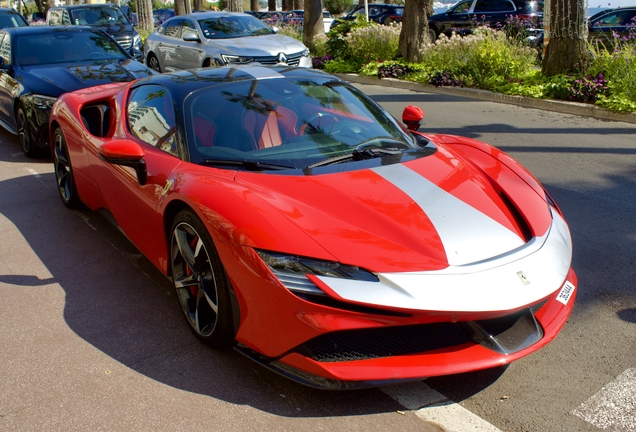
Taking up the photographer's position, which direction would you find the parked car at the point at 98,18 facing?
facing the viewer and to the right of the viewer

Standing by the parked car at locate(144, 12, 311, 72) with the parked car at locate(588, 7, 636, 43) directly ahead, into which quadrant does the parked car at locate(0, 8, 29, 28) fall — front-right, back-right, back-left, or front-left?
back-left

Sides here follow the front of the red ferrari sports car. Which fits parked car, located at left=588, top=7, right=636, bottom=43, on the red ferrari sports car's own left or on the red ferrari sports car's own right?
on the red ferrari sports car's own left

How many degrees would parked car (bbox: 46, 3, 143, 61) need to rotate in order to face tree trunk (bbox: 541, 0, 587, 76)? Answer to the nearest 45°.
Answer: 0° — it already faces it

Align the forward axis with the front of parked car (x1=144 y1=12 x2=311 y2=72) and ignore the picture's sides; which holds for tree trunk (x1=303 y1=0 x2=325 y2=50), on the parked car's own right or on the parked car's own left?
on the parked car's own left

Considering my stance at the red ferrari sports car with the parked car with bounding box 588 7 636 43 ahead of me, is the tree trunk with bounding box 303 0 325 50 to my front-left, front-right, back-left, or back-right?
front-left

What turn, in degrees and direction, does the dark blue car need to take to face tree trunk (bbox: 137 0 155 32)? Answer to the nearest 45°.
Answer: approximately 135° to its left

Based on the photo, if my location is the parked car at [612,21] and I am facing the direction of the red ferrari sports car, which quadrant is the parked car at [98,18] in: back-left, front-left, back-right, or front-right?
front-right

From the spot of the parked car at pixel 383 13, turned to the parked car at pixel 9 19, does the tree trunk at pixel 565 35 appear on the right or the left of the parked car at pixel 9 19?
left
